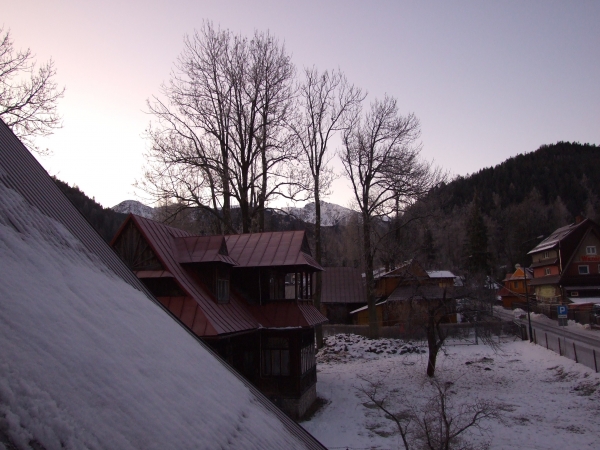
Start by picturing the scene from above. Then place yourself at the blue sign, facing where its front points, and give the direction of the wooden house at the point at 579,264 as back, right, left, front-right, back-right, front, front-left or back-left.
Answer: back

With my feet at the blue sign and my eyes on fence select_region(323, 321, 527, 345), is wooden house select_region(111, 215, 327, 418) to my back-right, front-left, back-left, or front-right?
front-left

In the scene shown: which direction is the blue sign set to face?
toward the camera

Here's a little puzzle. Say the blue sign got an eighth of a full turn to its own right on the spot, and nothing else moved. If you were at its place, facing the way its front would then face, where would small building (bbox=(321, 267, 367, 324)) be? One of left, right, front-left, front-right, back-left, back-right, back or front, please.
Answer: front-right

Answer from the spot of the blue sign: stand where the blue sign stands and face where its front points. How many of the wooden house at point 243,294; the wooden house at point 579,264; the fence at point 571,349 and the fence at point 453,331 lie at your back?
1

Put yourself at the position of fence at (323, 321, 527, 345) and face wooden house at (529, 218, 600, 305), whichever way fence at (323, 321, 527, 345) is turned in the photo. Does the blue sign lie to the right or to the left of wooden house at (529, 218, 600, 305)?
right

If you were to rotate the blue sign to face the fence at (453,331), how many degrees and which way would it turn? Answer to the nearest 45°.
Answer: approximately 45° to its right

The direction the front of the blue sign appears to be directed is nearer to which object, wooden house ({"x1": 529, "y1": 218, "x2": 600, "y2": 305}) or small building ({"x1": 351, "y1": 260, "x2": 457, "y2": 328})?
the small building

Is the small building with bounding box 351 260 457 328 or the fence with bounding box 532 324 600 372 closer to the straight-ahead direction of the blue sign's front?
the fence

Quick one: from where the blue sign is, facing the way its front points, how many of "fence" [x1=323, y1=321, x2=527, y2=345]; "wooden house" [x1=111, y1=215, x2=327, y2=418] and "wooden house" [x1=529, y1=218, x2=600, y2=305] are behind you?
1

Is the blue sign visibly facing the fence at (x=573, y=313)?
no

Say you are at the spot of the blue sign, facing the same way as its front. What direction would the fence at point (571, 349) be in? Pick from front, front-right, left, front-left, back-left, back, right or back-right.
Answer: front
